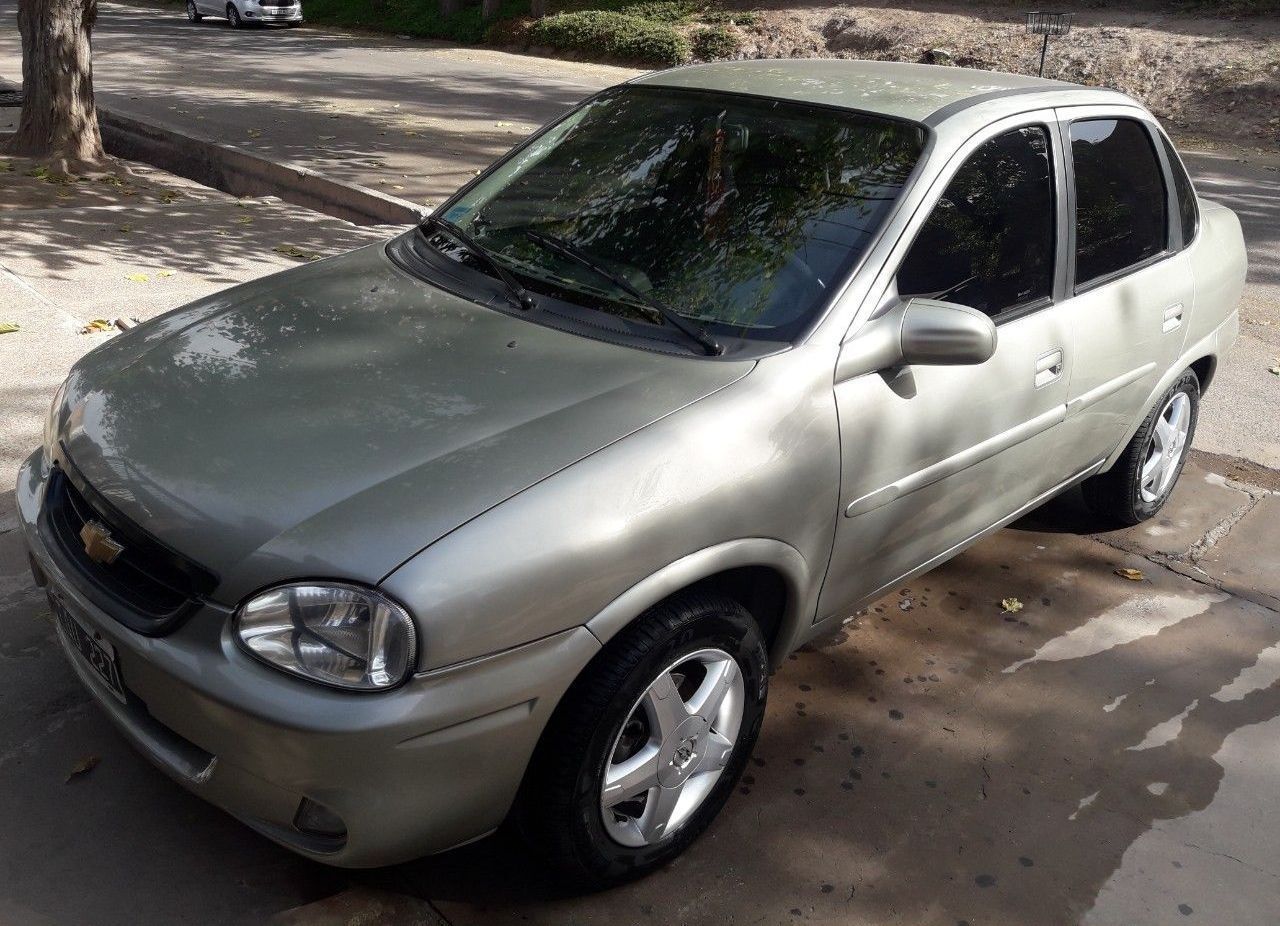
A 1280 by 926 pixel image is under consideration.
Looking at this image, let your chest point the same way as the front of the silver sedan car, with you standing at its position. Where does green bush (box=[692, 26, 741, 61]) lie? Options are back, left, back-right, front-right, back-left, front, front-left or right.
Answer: back-right

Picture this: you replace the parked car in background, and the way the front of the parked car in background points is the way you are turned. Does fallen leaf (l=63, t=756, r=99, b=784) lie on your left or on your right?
on your right

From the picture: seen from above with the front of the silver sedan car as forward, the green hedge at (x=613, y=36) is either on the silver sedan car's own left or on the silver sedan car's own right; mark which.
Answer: on the silver sedan car's own right

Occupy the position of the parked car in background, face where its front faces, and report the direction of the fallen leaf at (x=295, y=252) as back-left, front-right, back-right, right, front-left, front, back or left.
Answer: front-right

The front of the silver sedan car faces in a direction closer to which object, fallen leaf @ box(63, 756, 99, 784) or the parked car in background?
the fallen leaf

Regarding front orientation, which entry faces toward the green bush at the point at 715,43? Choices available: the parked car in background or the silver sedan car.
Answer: the parked car in background

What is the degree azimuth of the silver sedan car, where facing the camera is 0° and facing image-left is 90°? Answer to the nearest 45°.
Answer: approximately 45°

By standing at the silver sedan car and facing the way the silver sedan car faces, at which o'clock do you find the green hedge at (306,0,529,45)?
The green hedge is roughly at 4 o'clock from the silver sedan car.

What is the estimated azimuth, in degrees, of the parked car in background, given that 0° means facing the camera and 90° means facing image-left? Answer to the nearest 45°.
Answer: approximately 315°

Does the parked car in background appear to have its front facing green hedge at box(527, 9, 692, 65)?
yes

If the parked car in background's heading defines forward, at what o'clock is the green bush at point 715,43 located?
The green bush is roughly at 12 o'clock from the parked car in background.

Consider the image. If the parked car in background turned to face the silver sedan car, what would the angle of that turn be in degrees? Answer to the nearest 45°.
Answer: approximately 45° to its right
